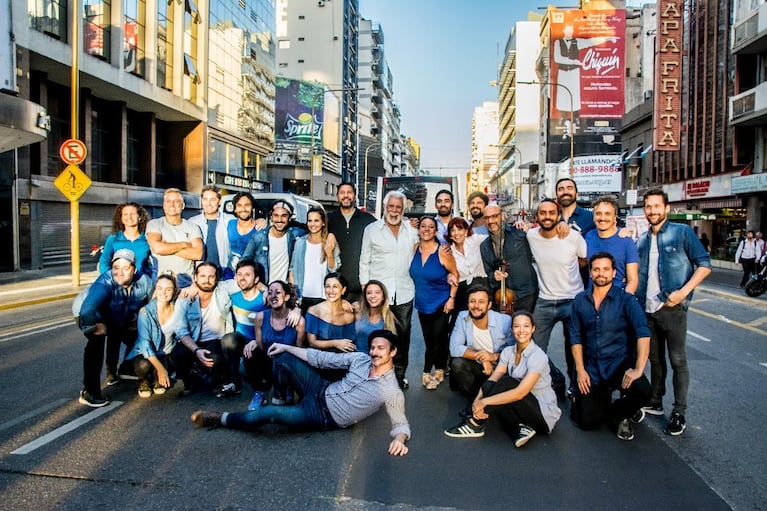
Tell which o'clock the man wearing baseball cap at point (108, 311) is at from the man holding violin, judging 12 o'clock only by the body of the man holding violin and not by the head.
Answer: The man wearing baseball cap is roughly at 1 o'clock from the man holding violin.

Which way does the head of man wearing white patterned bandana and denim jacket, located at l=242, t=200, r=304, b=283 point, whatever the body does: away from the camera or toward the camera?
toward the camera

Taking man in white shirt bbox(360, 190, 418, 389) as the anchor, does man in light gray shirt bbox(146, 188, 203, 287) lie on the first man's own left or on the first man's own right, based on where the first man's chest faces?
on the first man's own right

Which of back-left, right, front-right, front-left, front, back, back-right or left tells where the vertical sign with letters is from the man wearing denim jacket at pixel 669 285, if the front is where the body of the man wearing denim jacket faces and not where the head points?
back-right

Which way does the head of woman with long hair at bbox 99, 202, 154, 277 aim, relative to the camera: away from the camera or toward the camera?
toward the camera

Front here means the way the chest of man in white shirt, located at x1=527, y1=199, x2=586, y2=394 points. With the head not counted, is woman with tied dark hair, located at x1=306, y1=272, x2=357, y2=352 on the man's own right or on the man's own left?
on the man's own right

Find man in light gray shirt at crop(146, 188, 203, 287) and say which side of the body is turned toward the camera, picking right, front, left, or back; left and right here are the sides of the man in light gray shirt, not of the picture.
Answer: front

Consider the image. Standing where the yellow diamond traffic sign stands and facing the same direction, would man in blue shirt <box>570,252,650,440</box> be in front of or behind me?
in front

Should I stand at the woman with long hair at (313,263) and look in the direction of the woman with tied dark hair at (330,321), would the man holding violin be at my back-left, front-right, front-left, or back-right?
front-left

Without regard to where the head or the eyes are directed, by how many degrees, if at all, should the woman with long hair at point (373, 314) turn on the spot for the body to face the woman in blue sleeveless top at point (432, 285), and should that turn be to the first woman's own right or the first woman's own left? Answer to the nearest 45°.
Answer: approximately 135° to the first woman's own left

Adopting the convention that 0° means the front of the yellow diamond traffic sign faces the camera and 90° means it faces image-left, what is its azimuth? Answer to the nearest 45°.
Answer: approximately 0°

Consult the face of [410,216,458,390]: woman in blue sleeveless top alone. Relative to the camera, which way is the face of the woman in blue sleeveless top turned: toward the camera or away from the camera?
toward the camera

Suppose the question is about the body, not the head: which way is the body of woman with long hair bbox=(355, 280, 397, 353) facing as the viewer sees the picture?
toward the camera

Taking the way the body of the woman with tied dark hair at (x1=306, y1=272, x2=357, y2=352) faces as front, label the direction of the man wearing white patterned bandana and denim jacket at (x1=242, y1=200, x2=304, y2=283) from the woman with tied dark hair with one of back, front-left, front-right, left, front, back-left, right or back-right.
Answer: back-right

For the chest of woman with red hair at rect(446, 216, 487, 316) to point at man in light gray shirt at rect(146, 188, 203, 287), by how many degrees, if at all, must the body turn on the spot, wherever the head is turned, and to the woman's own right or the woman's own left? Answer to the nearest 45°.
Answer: approximately 90° to the woman's own right

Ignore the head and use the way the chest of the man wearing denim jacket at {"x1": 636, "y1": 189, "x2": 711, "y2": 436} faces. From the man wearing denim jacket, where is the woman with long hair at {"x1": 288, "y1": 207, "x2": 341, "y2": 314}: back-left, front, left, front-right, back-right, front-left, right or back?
front-right

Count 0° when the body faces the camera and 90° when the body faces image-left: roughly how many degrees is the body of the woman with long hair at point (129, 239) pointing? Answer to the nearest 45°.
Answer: approximately 0°
